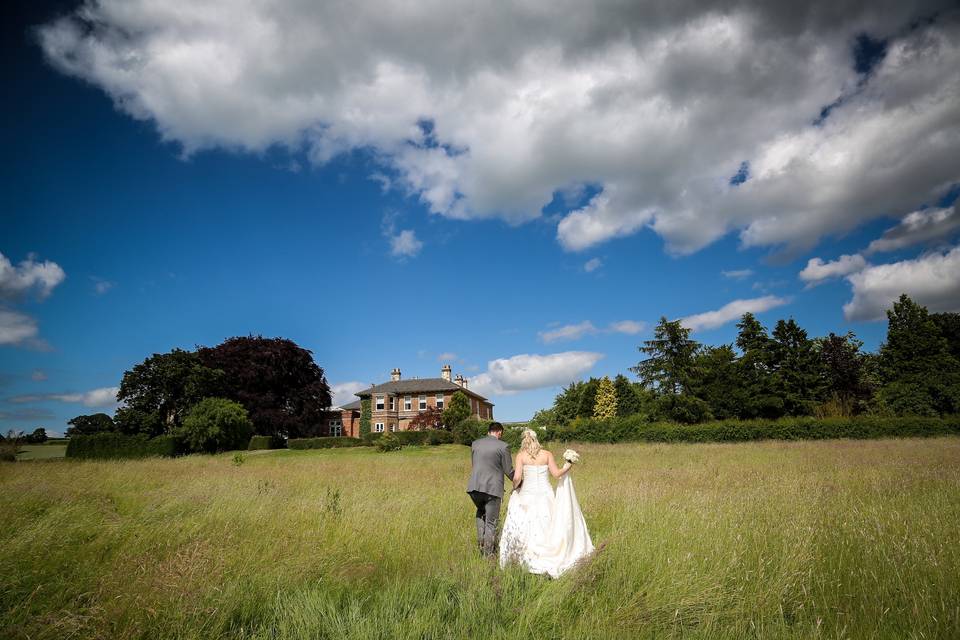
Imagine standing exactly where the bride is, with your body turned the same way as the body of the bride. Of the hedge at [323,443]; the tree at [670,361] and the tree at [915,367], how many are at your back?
0

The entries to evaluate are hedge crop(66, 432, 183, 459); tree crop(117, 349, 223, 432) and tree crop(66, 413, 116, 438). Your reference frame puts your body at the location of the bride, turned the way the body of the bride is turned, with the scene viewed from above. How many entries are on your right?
0

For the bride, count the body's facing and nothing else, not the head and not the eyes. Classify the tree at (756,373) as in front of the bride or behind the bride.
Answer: in front

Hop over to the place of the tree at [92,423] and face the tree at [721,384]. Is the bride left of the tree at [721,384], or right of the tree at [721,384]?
right

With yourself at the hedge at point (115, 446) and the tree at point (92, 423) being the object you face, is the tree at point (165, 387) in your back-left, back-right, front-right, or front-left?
front-right

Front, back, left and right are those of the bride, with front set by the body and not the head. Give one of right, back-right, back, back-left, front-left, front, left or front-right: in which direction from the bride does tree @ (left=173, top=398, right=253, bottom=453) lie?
front-left

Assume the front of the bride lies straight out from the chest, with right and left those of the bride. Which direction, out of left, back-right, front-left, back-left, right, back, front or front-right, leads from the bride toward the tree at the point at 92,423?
front-left

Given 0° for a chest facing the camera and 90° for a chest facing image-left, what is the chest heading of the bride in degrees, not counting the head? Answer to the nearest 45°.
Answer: approximately 180°

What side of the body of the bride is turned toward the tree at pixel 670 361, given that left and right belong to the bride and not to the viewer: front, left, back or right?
front

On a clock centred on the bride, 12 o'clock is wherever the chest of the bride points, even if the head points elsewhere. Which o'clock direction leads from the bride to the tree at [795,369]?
The tree is roughly at 1 o'clock from the bride.

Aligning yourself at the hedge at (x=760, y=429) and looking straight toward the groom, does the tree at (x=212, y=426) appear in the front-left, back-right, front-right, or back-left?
front-right

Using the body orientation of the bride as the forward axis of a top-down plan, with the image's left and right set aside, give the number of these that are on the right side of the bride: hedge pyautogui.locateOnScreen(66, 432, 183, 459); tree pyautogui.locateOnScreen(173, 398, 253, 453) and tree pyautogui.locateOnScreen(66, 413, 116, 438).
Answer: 0

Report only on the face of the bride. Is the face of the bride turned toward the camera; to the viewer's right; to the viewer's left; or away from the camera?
away from the camera

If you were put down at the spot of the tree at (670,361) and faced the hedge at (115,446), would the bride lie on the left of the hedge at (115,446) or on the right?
left
